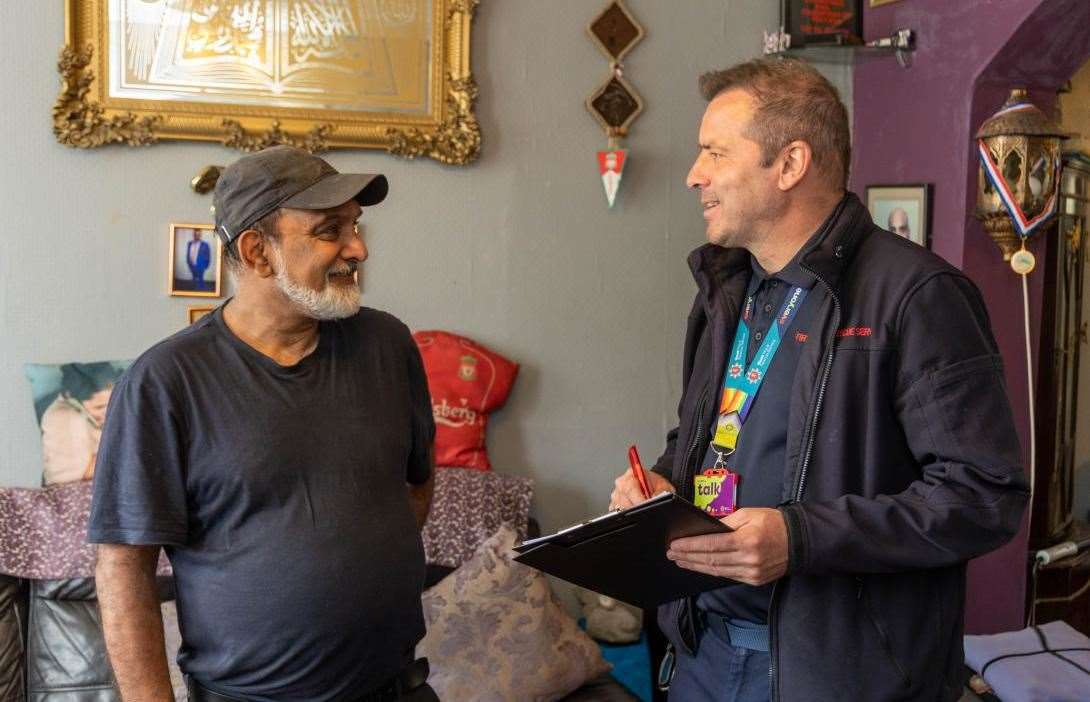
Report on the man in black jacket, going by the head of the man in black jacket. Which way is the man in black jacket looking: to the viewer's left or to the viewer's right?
to the viewer's left

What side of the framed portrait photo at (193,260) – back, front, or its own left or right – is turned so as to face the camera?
front

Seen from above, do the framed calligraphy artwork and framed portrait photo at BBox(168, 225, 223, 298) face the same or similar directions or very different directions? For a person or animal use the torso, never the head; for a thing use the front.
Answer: same or similar directions

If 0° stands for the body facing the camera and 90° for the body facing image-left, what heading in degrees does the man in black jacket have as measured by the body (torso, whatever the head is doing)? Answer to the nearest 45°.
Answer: approximately 45°

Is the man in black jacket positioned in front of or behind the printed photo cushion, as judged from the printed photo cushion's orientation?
in front

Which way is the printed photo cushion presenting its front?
toward the camera

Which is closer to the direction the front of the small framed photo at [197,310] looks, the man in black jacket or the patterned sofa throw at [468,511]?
the man in black jacket

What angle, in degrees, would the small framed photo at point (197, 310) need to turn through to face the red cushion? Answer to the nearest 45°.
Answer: approximately 90° to its left

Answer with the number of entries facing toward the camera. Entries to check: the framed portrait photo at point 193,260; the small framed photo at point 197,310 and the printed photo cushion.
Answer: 3

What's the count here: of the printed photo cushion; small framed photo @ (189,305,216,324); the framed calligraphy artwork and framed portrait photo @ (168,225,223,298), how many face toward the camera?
4

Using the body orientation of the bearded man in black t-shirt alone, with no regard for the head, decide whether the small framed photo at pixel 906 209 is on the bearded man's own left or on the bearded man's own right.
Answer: on the bearded man's own left

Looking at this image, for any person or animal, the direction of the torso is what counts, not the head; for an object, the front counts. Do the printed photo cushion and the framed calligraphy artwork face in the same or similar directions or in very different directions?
same or similar directions

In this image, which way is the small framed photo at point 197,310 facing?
toward the camera

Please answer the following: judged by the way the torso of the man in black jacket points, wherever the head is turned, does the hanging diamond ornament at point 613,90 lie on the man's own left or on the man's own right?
on the man's own right

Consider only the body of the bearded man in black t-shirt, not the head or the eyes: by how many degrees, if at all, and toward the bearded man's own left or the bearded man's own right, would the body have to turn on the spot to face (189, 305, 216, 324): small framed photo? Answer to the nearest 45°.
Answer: approximately 135° to the bearded man's own left

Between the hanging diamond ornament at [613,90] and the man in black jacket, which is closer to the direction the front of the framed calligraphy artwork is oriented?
the man in black jacket
